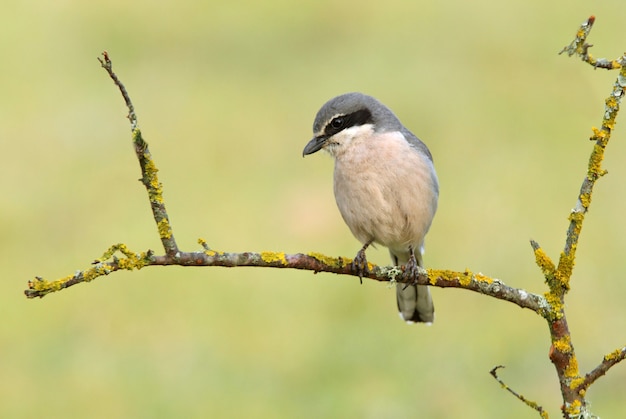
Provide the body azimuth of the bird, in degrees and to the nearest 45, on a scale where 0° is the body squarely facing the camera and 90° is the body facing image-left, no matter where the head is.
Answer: approximately 45°

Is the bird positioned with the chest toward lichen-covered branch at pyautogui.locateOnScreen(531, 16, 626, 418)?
no
